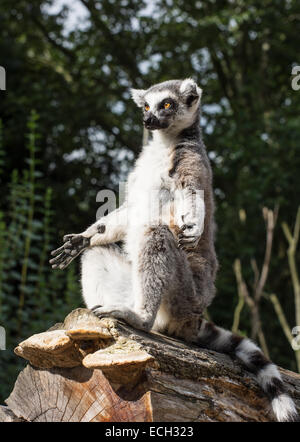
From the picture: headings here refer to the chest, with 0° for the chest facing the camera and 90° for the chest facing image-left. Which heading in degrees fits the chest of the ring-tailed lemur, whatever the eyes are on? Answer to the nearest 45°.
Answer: approximately 45°
